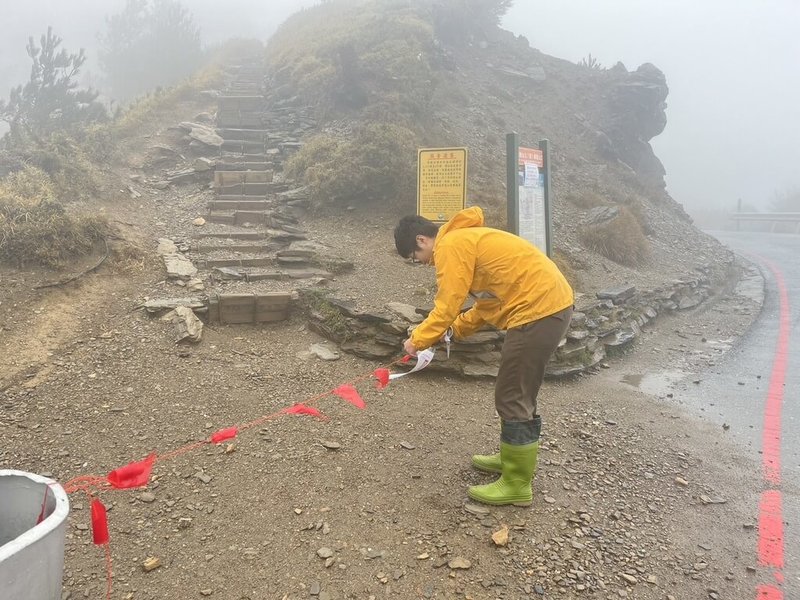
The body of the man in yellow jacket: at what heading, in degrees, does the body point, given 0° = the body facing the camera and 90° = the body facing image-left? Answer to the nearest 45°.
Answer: approximately 90°

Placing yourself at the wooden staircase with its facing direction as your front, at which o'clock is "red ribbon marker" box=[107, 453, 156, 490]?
The red ribbon marker is roughly at 12 o'clock from the wooden staircase.

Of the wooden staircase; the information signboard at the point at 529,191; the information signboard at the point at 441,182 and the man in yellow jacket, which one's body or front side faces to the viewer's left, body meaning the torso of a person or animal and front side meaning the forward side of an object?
the man in yellow jacket

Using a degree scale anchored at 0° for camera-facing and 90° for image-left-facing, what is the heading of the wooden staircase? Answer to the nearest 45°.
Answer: approximately 0°

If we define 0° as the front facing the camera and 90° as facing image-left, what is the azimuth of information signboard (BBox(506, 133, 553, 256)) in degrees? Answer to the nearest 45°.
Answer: approximately 315°

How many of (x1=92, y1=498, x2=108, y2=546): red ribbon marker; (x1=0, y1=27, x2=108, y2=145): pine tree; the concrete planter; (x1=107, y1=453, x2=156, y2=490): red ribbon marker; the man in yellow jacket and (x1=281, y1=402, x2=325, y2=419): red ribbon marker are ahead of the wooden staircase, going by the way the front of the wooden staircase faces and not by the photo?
5

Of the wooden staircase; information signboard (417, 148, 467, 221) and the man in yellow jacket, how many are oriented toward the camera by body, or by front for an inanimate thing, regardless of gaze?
2

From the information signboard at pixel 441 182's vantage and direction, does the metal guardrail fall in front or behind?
behind

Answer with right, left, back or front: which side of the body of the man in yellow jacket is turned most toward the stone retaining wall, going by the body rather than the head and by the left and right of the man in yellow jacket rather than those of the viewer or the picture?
right

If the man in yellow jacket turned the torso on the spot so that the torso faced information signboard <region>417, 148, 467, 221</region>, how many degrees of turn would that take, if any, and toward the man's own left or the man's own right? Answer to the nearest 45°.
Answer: approximately 90° to the man's own right

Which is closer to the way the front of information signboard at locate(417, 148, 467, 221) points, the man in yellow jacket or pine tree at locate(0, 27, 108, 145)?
the man in yellow jacket
